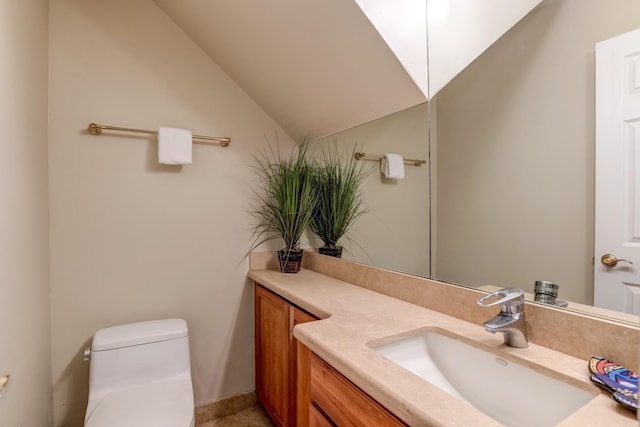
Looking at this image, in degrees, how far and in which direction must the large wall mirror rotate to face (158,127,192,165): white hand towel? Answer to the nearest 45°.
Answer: approximately 45° to its right

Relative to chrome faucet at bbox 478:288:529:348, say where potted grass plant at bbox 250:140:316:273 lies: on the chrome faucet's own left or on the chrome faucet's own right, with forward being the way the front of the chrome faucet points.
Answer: on the chrome faucet's own right

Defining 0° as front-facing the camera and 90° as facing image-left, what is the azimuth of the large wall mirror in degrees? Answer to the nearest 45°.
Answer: approximately 45°

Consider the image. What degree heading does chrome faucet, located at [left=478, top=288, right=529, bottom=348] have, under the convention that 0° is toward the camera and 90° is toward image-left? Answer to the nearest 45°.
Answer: approximately 45°

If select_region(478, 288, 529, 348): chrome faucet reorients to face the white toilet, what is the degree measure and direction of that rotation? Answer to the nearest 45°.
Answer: approximately 45° to its right

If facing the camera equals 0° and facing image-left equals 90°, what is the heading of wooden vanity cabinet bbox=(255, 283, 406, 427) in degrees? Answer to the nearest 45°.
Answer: approximately 45°
